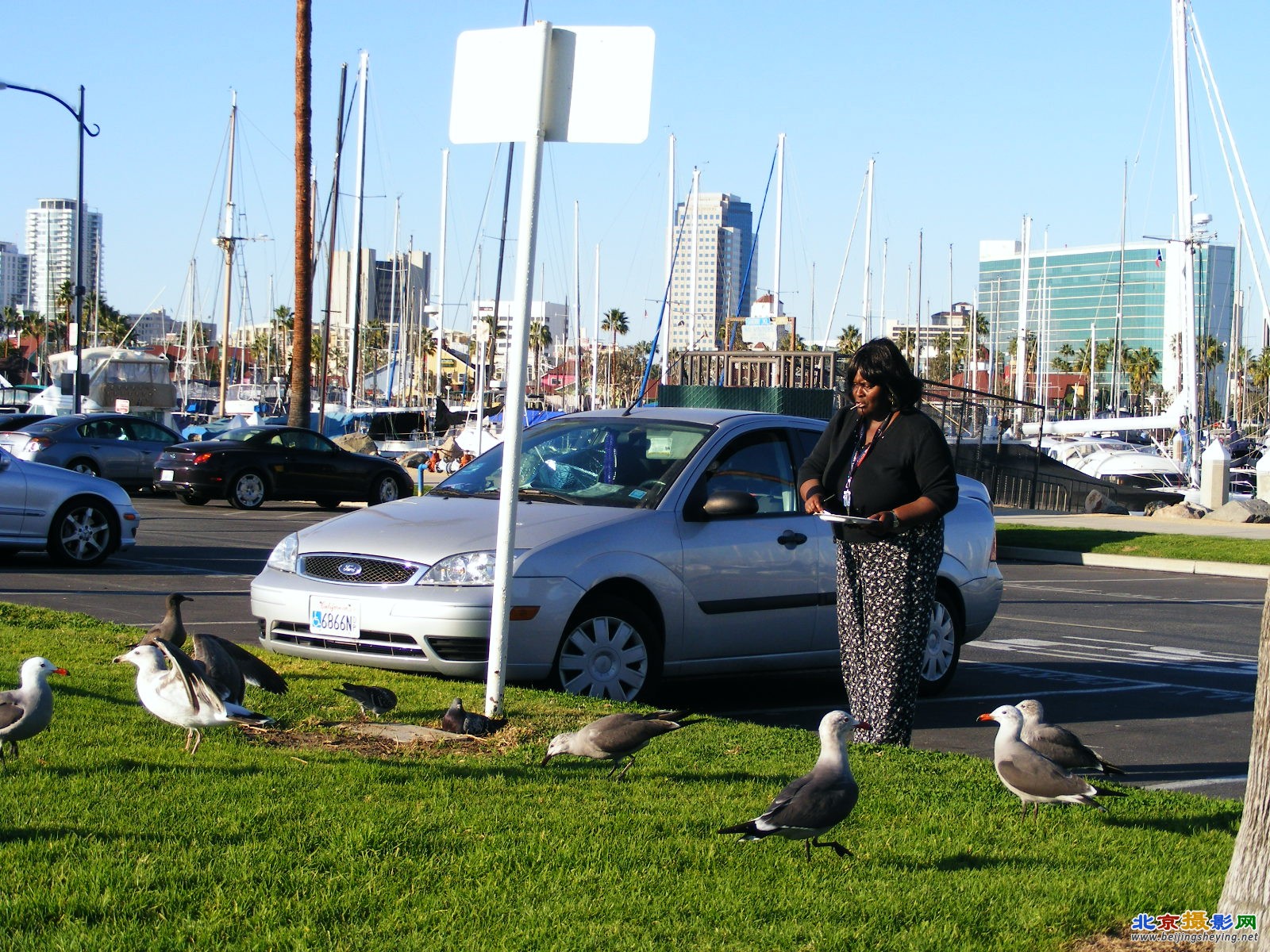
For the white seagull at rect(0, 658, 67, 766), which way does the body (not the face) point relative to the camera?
to the viewer's right

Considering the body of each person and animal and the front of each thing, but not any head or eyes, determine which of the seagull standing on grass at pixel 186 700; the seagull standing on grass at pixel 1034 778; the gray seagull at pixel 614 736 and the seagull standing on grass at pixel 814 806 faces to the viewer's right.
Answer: the seagull standing on grass at pixel 814 806

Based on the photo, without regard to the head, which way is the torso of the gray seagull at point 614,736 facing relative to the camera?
to the viewer's left

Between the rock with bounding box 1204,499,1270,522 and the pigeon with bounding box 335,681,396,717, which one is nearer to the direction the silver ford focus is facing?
the pigeon

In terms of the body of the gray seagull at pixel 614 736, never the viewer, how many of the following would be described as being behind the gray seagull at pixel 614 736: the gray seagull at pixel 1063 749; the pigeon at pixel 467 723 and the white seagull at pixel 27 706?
1

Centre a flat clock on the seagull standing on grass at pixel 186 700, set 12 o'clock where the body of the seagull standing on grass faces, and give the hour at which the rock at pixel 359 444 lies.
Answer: The rock is roughly at 3 o'clock from the seagull standing on grass.

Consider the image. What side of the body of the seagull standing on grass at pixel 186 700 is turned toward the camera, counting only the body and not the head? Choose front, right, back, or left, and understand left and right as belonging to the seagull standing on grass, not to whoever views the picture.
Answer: left

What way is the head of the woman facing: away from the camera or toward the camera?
toward the camera

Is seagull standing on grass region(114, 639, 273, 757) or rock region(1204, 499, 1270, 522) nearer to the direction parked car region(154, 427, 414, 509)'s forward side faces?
the rock

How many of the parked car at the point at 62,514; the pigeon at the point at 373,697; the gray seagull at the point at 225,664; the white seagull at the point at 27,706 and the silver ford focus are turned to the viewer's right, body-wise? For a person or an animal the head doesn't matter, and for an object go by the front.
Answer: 3
